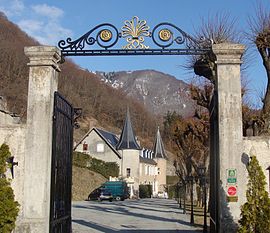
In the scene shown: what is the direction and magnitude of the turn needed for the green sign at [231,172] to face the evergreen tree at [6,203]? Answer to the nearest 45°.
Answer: approximately 90° to its right

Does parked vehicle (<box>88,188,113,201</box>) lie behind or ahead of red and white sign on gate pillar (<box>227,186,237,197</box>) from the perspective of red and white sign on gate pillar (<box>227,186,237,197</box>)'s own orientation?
behind

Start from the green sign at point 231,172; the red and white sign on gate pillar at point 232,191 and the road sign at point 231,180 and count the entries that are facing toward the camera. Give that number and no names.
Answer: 3

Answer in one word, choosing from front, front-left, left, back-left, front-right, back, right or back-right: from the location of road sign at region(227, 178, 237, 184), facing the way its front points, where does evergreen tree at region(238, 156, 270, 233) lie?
front-left

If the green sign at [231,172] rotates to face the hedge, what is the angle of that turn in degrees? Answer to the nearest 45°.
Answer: approximately 180°

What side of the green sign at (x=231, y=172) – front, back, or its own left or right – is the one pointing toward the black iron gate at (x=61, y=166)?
right

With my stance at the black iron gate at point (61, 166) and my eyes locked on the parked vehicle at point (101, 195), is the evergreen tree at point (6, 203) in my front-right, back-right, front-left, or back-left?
back-left

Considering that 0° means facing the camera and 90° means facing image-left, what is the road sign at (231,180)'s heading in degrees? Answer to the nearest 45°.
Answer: approximately 0°

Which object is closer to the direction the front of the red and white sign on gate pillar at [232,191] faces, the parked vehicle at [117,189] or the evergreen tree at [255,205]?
the evergreen tree

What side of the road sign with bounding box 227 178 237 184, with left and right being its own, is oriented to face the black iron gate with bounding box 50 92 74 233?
right

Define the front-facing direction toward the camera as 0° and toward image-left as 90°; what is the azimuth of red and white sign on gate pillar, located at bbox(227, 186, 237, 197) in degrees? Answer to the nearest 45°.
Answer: approximately 0°

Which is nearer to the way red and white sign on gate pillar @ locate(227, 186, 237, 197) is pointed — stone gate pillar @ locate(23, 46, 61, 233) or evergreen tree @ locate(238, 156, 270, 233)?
the evergreen tree
